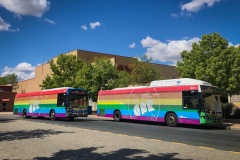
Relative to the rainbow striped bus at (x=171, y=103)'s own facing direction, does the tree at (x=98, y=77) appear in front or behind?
behind

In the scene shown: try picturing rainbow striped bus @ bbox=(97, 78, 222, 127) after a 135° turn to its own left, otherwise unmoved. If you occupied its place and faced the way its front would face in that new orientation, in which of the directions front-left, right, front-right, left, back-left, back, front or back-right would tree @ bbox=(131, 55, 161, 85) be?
front

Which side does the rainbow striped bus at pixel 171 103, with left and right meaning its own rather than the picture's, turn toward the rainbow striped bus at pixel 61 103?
back

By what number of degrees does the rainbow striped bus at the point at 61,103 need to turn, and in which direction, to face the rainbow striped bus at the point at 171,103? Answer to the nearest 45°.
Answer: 0° — it already faces it

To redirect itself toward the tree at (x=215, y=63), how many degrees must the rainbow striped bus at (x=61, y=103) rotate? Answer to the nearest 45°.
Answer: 0° — it already faces it

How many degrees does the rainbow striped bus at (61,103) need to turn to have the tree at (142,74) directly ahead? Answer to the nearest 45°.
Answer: approximately 90° to its left

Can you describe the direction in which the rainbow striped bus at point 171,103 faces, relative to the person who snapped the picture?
facing the viewer and to the right of the viewer

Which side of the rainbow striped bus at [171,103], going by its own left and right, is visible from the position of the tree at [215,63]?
left

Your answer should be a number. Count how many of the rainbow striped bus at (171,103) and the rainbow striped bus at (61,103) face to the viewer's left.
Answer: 0

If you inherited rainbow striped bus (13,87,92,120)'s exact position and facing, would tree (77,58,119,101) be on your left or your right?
on your left

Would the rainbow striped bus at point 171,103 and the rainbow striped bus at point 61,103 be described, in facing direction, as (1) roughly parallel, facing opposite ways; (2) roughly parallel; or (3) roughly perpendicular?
roughly parallel

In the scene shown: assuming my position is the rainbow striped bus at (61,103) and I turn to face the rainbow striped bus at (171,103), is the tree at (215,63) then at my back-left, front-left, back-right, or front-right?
front-left
